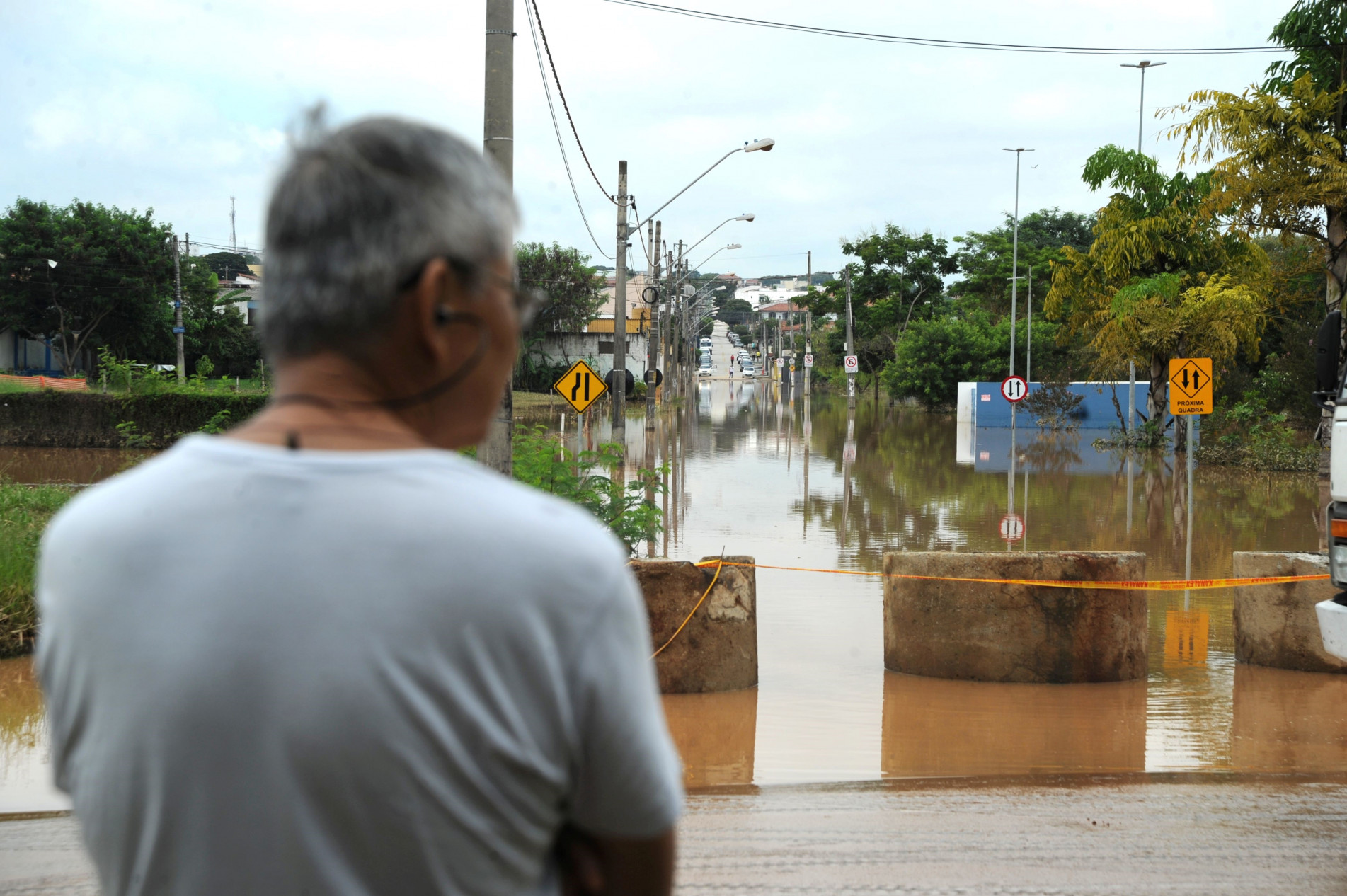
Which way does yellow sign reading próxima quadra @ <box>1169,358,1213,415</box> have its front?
toward the camera

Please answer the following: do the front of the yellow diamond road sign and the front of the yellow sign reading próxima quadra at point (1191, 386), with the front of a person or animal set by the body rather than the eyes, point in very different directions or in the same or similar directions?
same or similar directions

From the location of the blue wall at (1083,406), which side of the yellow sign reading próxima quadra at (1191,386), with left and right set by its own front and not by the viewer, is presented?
back

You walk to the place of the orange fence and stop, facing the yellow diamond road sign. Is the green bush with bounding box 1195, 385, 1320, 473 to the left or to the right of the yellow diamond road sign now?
left

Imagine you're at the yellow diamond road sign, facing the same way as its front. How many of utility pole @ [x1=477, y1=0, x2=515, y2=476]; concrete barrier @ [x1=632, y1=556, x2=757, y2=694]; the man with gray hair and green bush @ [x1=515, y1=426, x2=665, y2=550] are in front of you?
4

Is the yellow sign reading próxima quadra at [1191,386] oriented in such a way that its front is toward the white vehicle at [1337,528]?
yes

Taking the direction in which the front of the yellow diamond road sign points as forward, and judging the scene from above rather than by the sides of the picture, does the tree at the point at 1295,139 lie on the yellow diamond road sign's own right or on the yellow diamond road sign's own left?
on the yellow diamond road sign's own left

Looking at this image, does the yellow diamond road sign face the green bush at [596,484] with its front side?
yes

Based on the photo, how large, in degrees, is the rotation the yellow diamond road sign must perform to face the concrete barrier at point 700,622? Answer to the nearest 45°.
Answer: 0° — it already faces it

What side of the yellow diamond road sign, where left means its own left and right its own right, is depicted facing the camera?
front

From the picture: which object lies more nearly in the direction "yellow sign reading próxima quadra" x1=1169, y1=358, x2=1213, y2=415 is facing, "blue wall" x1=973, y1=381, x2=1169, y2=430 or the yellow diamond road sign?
the yellow diamond road sign

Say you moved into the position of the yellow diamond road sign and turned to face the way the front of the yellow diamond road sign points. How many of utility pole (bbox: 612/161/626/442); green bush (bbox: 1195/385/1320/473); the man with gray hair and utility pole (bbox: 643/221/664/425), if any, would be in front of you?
1

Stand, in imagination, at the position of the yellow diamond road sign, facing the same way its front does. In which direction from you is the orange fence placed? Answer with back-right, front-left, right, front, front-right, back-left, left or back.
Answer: back-right

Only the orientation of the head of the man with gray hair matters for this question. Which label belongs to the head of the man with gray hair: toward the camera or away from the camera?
away from the camera

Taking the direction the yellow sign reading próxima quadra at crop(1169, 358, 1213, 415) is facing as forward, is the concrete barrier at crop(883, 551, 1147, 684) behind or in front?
in front

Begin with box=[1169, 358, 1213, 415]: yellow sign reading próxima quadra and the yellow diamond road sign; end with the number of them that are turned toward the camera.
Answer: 2

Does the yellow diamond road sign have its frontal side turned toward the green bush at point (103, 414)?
no
